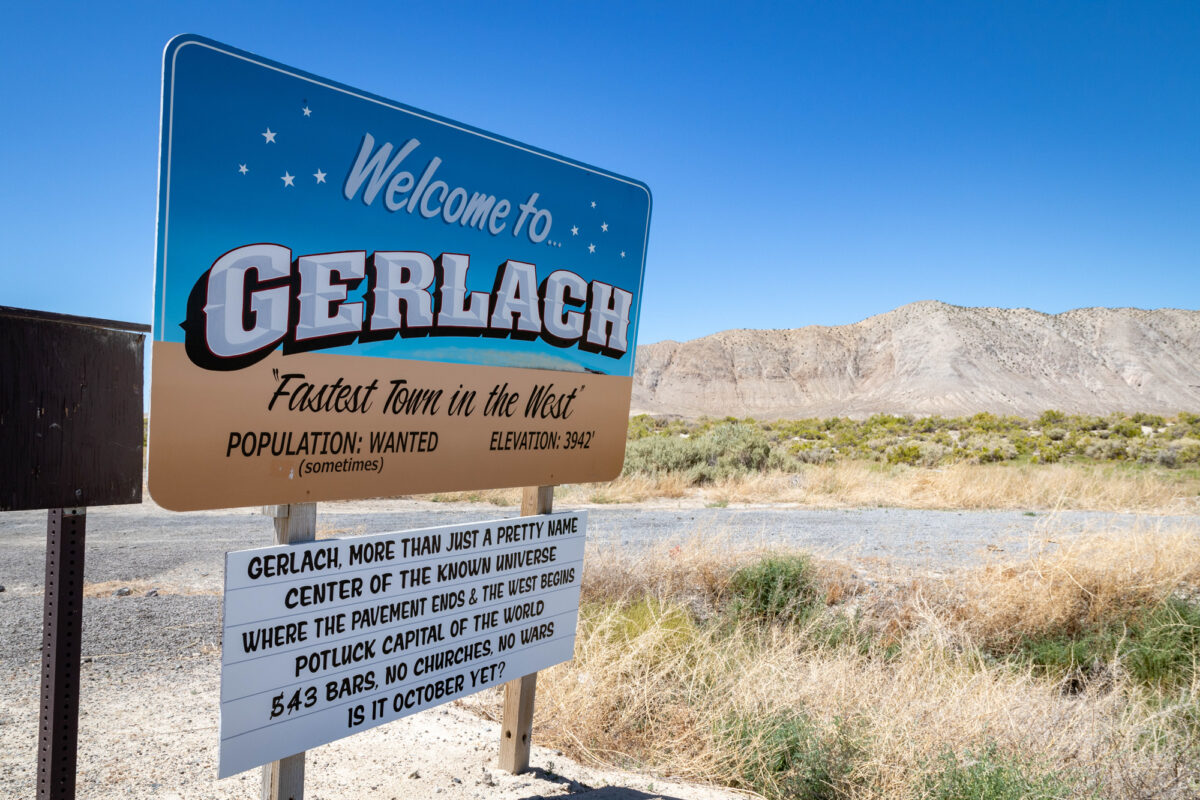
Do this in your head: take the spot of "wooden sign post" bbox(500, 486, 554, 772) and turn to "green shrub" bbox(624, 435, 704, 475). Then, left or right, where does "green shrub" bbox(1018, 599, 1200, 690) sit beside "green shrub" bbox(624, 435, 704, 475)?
right

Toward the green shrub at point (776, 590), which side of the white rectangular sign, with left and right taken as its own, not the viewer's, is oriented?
left

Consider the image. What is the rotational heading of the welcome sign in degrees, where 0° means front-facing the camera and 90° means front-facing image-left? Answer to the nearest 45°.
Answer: approximately 315°

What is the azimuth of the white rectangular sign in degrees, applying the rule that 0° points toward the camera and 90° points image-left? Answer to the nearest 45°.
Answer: approximately 315°

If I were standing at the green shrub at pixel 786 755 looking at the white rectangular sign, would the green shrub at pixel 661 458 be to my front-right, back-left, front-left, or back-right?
back-right
